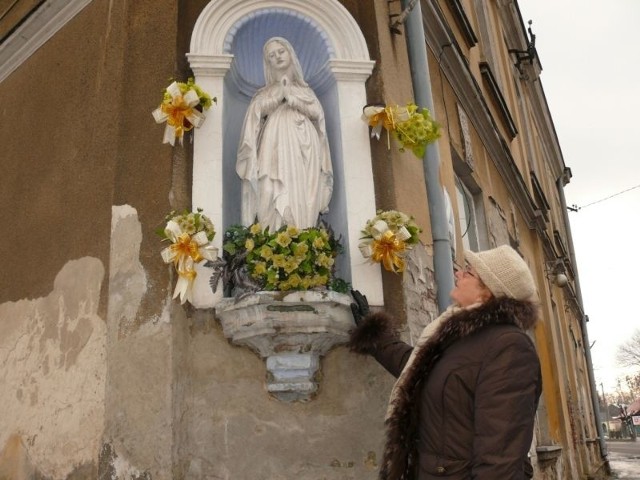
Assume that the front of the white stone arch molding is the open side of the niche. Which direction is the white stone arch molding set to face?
toward the camera

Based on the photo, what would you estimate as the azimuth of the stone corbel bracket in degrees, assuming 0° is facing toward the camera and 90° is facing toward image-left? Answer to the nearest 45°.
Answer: approximately 0°

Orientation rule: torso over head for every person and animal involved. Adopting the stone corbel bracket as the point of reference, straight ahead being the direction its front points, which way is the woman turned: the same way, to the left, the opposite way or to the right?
to the right

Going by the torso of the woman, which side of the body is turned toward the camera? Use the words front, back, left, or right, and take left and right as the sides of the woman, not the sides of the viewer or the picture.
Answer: left

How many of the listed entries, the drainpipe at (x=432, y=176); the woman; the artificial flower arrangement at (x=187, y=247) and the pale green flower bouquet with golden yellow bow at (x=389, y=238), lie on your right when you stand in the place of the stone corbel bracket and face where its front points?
1

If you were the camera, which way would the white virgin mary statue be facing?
facing the viewer

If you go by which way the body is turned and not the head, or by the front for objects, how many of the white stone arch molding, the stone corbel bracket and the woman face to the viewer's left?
1

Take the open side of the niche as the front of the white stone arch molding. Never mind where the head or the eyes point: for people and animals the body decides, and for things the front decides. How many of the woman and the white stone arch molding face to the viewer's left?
1

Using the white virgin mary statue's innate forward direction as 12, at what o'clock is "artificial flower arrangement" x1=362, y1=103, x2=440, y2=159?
The artificial flower arrangement is roughly at 9 o'clock from the white virgin mary statue.

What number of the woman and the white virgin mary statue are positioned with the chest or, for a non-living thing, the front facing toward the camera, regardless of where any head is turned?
1

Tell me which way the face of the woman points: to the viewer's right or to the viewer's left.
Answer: to the viewer's left
